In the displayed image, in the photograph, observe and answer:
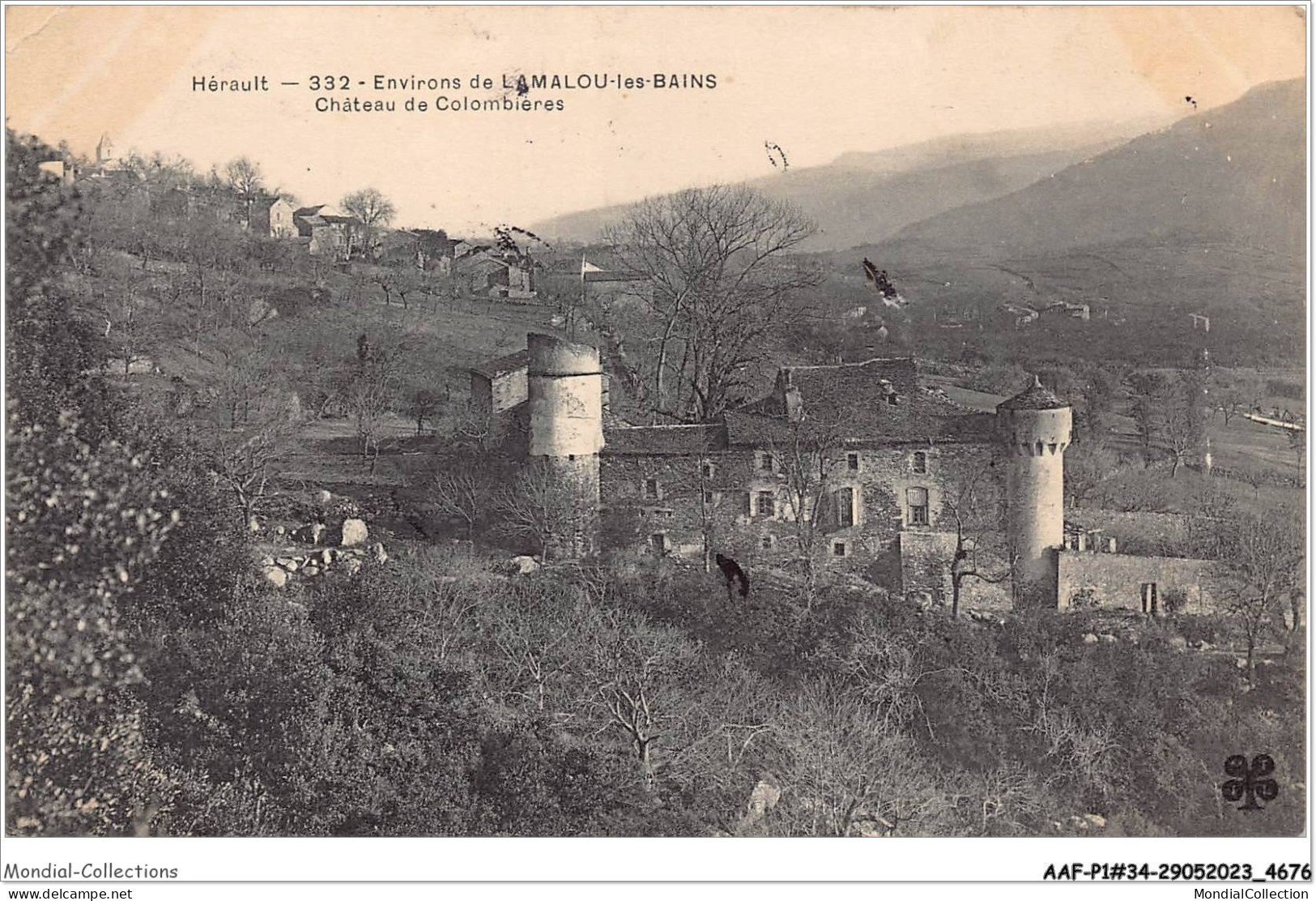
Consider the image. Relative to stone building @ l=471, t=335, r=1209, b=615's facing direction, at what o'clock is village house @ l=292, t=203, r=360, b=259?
The village house is roughly at 5 o'clock from the stone building.

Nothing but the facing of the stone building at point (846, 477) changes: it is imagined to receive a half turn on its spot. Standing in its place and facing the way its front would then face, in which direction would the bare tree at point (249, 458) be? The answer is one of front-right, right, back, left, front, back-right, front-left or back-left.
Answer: left

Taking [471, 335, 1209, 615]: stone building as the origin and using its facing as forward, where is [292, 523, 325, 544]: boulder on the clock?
The boulder is roughly at 3 o'clock from the stone building.

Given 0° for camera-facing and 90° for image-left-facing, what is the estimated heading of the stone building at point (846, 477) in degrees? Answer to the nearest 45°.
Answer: approximately 0°
